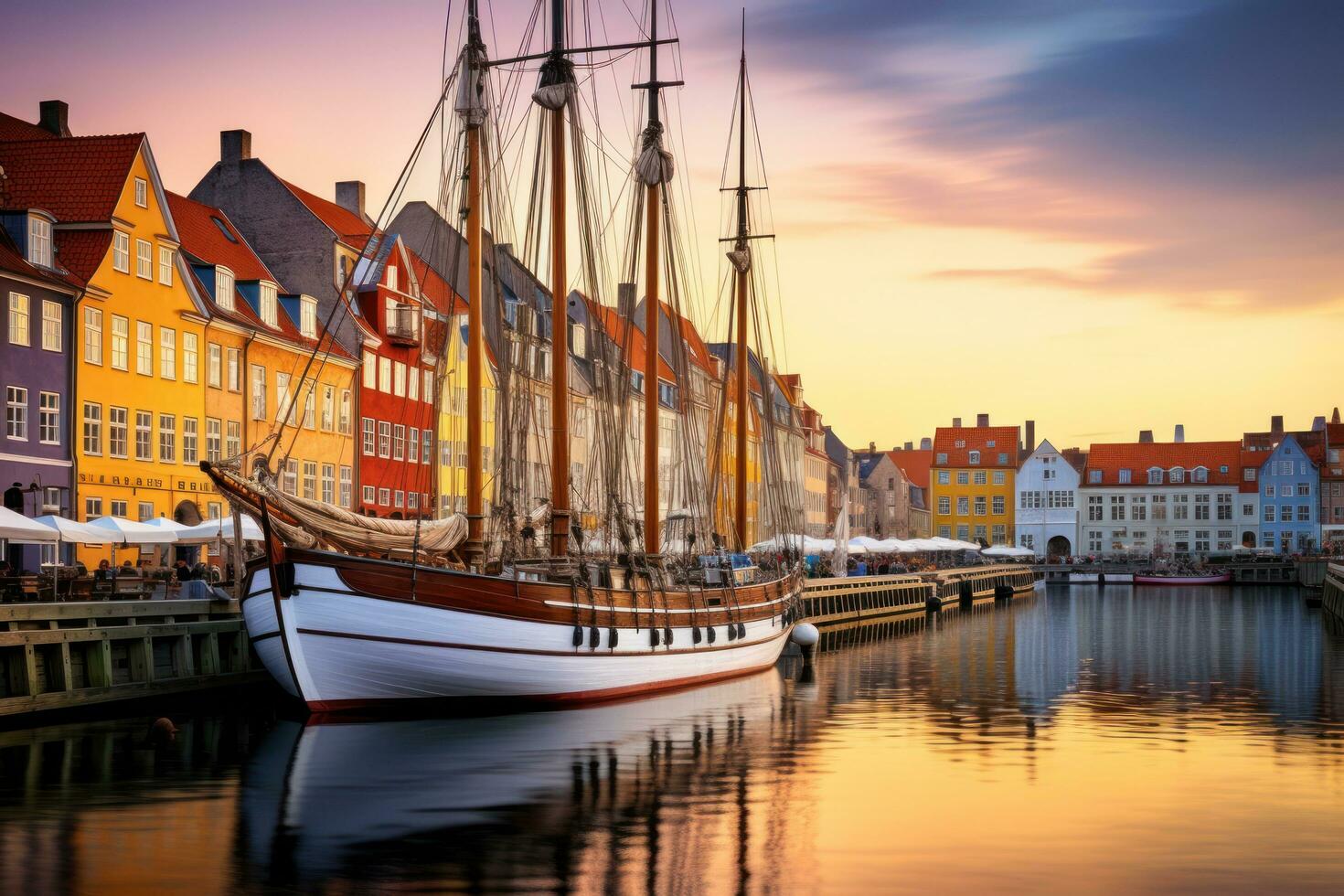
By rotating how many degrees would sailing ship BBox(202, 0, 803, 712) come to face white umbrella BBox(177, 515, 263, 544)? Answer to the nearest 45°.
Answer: approximately 90° to its right

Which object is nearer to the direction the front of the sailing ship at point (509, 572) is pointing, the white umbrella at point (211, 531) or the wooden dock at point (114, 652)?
the wooden dock

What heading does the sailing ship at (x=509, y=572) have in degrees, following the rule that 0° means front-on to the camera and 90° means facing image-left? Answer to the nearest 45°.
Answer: approximately 45°

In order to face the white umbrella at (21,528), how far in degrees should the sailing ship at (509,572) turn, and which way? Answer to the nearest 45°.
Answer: approximately 45° to its right

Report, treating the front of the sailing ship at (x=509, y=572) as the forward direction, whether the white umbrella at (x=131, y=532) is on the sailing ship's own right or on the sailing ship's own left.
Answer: on the sailing ship's own right
